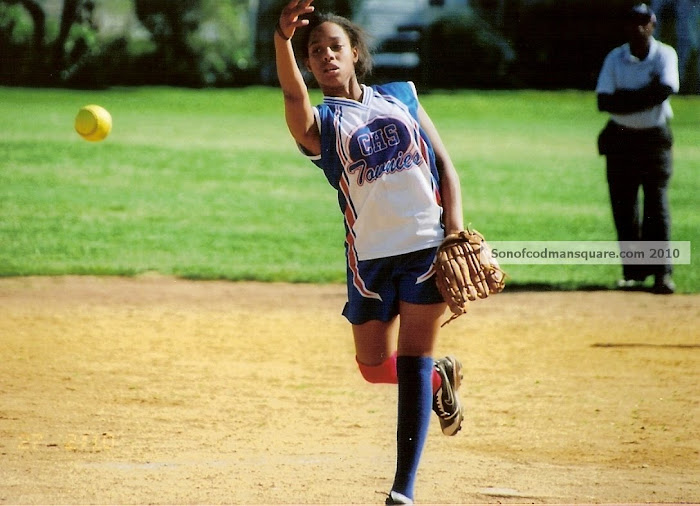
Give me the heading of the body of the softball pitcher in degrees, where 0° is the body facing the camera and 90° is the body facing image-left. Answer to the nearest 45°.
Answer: approximately 0°

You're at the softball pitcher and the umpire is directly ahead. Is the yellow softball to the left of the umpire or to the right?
left

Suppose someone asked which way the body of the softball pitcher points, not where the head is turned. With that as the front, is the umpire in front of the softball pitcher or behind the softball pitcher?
behind

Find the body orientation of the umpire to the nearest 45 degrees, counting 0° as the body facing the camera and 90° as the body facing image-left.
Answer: approximately 0°

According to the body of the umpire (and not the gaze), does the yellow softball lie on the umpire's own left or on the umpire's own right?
on the umpire's own right

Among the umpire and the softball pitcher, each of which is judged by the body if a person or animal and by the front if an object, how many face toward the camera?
2
